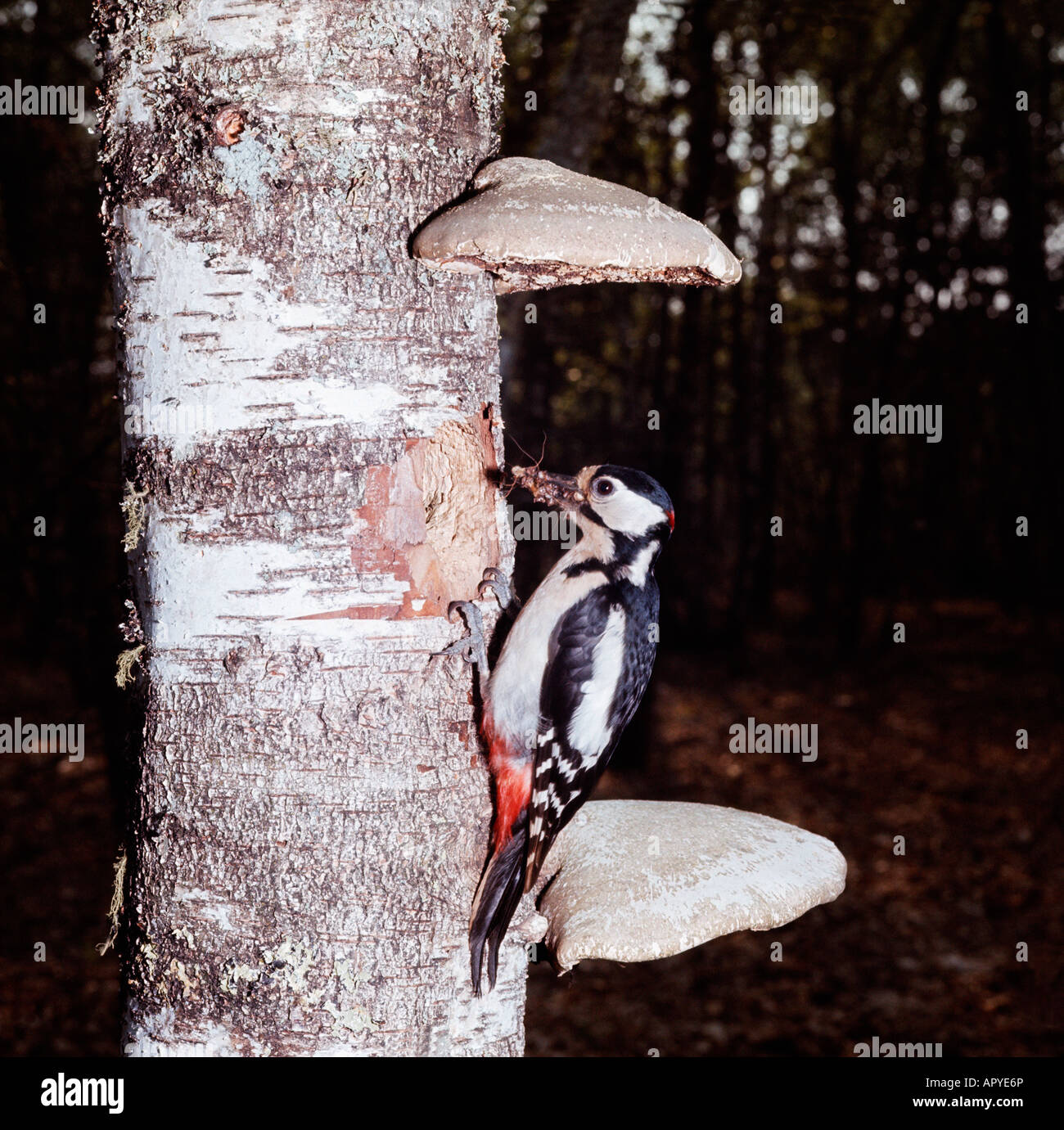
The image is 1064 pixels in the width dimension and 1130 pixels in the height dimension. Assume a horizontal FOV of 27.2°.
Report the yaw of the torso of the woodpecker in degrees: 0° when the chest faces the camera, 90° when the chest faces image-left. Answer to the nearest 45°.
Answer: approximately 90°
